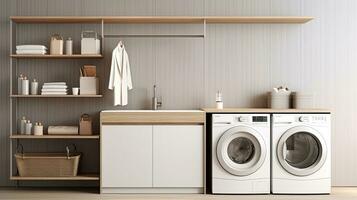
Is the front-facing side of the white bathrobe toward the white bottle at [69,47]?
no

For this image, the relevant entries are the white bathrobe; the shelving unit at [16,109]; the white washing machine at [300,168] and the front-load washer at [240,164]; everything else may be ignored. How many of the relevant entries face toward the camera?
4

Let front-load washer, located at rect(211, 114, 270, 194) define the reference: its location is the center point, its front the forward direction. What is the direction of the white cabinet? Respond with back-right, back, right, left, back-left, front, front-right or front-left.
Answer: right

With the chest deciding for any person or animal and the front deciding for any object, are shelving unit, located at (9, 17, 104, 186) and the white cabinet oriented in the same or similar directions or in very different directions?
same or similar directions

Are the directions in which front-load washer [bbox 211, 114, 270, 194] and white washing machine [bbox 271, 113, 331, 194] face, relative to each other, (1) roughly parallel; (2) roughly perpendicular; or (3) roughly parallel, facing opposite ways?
roughly parallel

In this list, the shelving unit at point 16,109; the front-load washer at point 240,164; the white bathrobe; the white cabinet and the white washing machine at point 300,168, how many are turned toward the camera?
5

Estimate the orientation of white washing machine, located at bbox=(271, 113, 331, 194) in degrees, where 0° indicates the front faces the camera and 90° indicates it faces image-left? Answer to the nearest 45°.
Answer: approximately 0°

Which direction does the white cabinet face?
toward the camera

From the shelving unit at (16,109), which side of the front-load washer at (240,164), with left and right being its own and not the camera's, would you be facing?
right

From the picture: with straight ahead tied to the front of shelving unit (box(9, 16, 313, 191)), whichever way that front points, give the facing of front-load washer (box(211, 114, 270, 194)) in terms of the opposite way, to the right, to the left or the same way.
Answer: the same way

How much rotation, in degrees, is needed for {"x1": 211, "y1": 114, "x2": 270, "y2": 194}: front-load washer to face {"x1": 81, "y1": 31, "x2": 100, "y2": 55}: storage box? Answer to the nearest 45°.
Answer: approximately 90° to its right

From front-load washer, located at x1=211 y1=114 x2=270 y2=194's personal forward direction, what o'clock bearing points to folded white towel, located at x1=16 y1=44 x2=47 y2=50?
The folded white towel is roughly at 3 o'clock from the front-load washer.

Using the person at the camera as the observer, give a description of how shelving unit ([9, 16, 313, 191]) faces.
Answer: facing the viewer

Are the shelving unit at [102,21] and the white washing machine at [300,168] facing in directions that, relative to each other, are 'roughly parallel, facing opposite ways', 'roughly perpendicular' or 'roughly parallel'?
roughly parallel

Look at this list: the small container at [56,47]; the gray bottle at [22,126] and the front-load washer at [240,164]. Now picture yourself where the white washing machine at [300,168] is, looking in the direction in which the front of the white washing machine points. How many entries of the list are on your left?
0

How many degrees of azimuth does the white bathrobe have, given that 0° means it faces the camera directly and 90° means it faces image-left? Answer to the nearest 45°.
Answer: approximately 0°

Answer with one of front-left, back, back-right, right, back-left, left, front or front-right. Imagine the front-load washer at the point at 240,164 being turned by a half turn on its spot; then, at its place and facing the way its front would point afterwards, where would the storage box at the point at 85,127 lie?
left

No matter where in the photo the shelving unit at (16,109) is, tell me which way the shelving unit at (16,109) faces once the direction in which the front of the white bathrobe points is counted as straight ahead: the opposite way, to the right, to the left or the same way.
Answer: the same way
